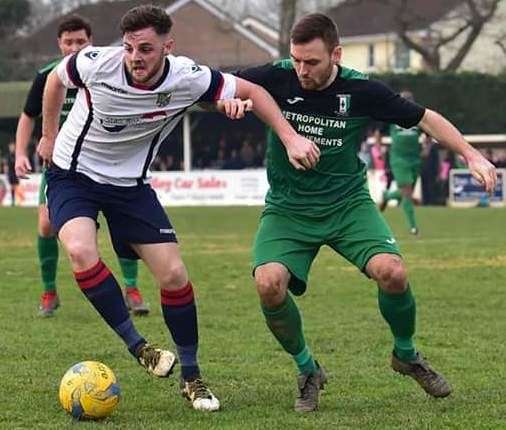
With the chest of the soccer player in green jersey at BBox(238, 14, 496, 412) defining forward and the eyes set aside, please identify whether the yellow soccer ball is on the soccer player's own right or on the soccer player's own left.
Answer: on the soccer player's own right

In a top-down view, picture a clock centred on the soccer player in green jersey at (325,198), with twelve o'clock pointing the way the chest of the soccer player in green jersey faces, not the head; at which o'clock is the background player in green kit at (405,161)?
The background player in green kit is roughly at 6 o'clock from the soccer player in green jersey.

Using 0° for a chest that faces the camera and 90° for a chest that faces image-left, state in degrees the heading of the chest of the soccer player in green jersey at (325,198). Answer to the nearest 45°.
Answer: approximately 0°

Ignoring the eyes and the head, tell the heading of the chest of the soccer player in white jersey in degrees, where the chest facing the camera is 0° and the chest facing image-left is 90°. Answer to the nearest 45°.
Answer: approximately 0°

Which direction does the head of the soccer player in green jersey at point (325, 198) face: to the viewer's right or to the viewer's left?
to the viewer's left

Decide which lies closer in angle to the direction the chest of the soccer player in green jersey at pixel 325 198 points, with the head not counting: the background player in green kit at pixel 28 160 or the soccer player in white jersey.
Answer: the soccer player in white jersey

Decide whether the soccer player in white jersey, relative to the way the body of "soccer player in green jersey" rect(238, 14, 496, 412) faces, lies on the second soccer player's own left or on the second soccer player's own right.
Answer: on the second soccer player's own right

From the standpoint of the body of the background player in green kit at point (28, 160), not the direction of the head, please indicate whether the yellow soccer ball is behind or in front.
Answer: in front
